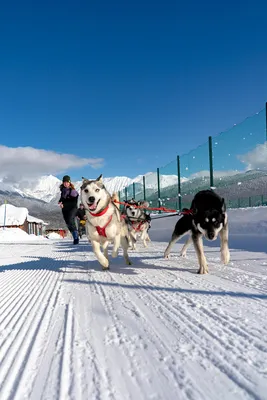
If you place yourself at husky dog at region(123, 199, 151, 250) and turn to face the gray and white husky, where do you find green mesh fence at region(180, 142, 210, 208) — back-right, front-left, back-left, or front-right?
back-left

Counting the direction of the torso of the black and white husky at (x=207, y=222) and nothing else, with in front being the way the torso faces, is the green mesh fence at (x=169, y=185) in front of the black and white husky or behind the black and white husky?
behind

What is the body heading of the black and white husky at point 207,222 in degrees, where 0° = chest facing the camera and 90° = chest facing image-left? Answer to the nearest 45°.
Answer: approximately 315°

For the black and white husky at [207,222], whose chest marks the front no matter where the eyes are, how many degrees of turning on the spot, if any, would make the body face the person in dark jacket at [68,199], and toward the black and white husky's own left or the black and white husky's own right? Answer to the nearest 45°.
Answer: approximately 180°

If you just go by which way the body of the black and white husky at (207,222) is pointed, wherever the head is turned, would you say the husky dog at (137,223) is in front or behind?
behind

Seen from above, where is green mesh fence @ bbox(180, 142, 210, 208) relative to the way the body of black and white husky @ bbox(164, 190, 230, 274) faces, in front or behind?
behind

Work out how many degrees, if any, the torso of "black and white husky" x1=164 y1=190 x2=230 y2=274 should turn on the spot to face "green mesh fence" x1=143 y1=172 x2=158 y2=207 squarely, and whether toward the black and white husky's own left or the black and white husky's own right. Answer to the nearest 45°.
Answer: approximately 135° to the black and white husky's own left

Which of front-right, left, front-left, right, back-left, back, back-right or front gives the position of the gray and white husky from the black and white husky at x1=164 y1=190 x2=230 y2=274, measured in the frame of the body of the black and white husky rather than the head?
back-right
